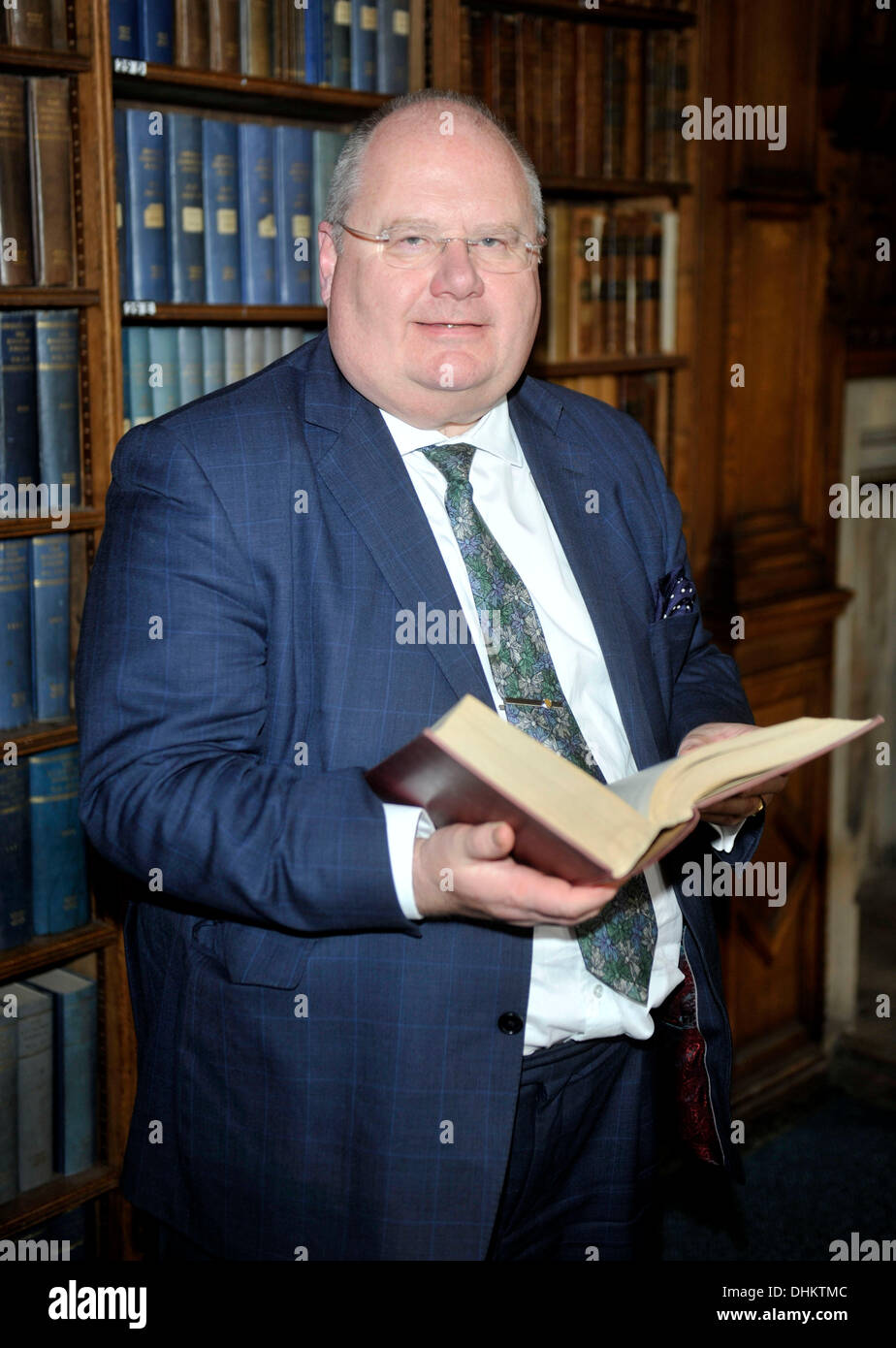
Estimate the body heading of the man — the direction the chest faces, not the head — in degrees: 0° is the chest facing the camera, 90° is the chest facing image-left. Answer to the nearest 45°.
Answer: approximately 315°
